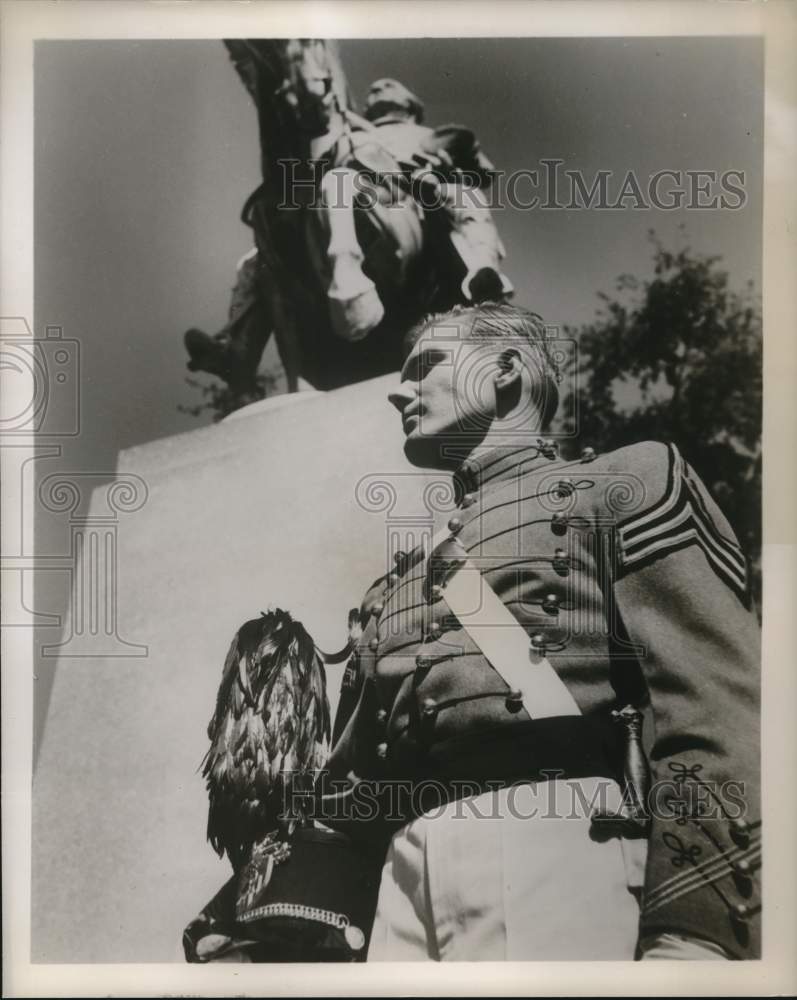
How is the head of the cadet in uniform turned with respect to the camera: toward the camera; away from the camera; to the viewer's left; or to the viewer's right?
to the viewer's left

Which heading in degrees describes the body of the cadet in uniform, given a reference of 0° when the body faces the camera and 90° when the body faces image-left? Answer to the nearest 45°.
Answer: approximately 45°
